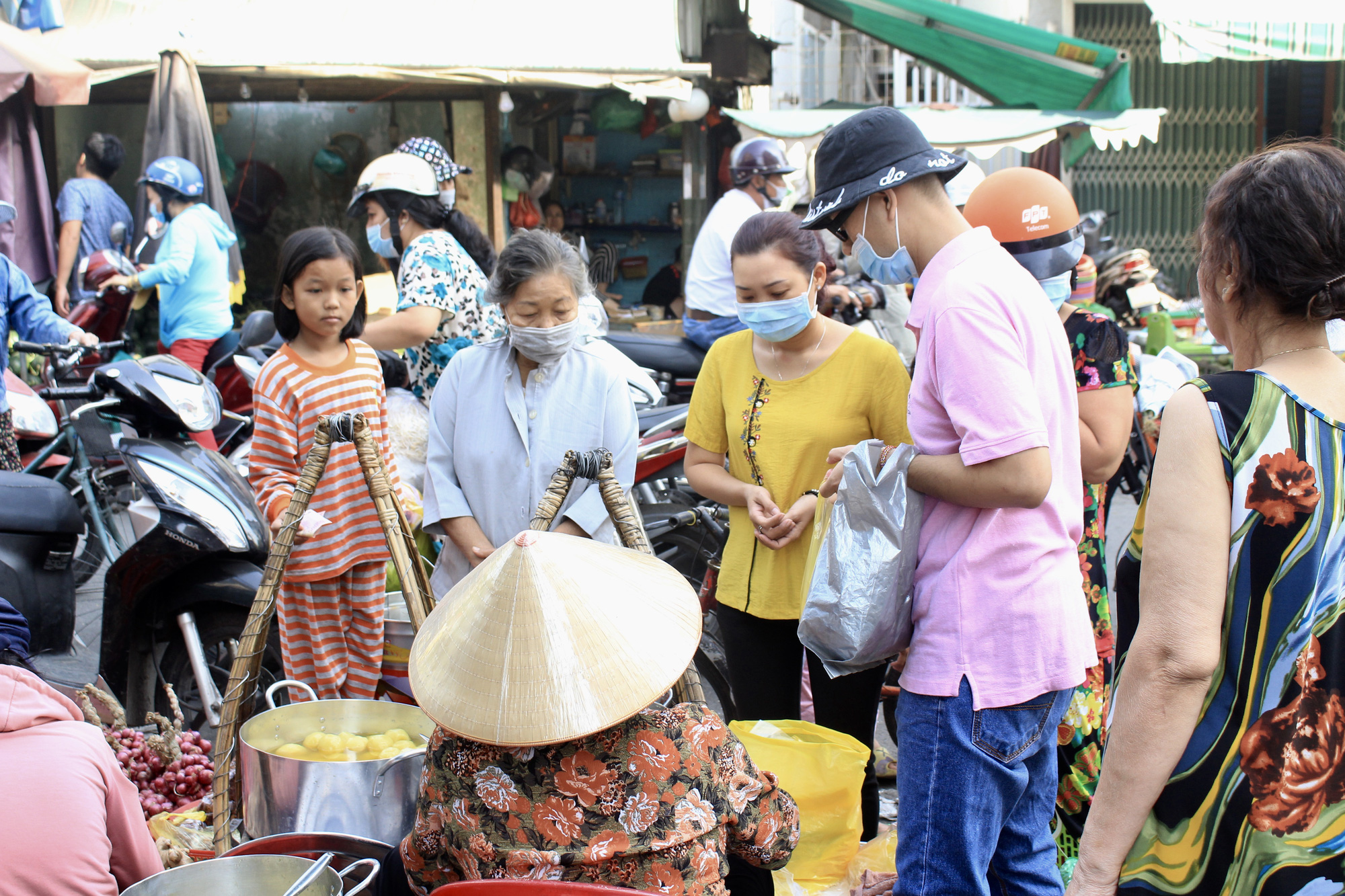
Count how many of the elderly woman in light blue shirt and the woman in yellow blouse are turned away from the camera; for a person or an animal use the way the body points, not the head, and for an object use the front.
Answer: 0

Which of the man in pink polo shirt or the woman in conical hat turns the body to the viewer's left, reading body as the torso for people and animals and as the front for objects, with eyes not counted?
the man in pink polo shirt

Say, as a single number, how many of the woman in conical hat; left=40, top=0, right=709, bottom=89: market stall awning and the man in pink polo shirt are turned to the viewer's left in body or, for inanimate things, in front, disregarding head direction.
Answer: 1

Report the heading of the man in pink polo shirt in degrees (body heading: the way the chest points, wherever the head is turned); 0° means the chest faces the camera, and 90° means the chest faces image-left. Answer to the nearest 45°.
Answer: approximately 90°

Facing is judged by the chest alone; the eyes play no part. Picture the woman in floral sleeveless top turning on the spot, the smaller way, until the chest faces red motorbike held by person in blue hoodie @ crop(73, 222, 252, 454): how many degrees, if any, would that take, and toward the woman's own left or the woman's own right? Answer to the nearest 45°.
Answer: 0° — they already face it

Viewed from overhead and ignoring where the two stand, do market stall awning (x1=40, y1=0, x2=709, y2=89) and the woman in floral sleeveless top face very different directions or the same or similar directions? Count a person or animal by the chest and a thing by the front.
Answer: very different directions

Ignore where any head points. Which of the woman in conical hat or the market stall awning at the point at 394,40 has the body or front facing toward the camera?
the market stall awning

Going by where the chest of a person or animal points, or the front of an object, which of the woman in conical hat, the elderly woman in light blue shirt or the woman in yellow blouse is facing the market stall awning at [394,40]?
the woman in conical hat

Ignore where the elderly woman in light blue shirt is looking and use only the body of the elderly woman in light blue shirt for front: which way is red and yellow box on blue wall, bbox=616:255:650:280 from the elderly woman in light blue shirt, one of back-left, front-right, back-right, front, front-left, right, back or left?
back

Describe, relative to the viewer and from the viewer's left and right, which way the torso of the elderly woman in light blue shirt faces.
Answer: facing the viewer

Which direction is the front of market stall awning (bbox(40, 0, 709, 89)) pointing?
toward the camera

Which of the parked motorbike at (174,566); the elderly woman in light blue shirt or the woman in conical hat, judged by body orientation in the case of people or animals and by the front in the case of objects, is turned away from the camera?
the woman in conical hat

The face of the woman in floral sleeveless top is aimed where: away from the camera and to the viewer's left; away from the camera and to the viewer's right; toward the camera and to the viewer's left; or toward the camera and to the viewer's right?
away from the camera and to the viewer's left

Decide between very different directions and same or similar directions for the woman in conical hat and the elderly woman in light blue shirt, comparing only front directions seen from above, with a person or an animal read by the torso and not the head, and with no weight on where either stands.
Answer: very different directions

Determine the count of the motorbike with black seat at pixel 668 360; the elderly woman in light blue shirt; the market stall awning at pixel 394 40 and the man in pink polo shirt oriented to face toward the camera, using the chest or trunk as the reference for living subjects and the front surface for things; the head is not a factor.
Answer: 2

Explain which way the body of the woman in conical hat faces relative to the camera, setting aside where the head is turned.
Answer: away from the camera

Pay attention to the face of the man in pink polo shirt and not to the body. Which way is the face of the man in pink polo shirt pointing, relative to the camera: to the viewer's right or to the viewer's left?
to the viewer's left
